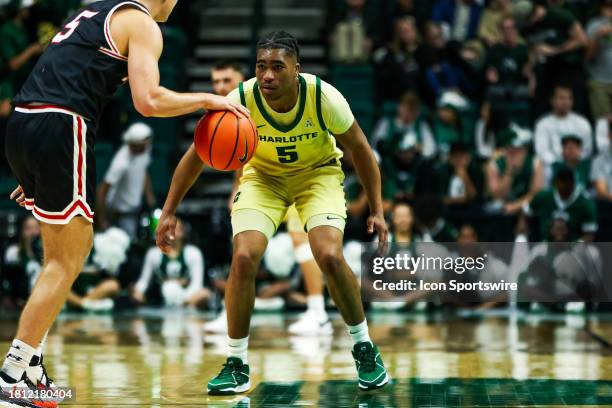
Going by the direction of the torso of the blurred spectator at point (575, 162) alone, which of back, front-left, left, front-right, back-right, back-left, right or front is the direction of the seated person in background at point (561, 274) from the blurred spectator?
front

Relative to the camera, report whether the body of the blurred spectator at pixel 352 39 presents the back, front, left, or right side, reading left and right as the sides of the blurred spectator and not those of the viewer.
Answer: front

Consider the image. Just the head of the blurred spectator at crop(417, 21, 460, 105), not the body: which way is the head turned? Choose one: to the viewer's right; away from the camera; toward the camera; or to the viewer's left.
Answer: toward the camera

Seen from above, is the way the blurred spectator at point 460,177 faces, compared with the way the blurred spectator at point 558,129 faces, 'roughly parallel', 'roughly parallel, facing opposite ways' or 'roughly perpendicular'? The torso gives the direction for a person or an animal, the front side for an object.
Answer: roughly parallel

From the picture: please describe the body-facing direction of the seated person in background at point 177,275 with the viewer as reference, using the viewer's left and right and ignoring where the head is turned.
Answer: facing the viewer

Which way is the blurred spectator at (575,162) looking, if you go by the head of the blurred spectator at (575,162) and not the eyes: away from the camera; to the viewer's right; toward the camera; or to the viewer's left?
toward the camera

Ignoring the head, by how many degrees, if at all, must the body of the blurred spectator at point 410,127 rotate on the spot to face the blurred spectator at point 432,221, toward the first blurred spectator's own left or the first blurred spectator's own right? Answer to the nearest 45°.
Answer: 0° — they already face them

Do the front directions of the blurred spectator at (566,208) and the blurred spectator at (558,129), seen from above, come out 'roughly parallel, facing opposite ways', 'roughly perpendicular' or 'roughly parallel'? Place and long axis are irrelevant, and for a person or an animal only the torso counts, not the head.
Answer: roughly parallel

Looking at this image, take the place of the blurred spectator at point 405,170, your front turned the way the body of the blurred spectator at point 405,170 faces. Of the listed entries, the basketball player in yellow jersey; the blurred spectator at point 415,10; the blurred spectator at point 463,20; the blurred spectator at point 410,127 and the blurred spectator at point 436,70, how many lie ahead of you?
1

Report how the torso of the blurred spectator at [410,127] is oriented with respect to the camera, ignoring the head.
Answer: toward the camera

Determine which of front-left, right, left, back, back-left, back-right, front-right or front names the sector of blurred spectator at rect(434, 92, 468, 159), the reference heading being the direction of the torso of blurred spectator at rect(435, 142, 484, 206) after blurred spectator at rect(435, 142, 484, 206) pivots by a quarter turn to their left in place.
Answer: left

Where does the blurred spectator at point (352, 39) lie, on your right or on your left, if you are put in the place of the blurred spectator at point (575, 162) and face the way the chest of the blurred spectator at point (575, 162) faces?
on your right

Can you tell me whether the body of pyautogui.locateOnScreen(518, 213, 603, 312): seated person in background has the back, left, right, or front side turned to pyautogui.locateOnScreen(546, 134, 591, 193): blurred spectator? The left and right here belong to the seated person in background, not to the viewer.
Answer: back

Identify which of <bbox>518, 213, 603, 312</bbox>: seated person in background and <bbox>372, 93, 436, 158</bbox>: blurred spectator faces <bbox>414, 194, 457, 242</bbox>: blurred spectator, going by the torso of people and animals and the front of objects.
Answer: <bbox>372, 93, 436, 158</bbox>: blurred spectator

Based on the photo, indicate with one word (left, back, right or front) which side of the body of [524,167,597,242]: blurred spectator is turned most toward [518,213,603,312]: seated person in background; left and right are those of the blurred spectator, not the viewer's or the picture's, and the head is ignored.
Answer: front

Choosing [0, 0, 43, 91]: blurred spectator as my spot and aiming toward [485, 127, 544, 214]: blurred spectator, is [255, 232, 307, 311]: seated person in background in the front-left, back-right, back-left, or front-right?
front-right
